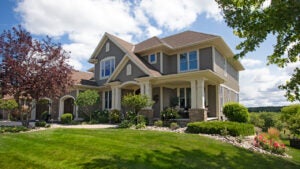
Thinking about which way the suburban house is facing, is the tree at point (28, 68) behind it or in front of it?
in front

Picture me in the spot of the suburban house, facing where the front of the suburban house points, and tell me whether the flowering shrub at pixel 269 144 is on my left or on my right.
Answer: on my left

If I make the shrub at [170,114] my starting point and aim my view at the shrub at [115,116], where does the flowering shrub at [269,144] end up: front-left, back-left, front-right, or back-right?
back-left

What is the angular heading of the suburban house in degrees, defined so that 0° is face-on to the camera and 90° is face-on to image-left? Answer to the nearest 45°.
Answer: approximately 45°

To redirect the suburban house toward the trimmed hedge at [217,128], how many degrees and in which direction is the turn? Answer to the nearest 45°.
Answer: approximately 45° to its left
